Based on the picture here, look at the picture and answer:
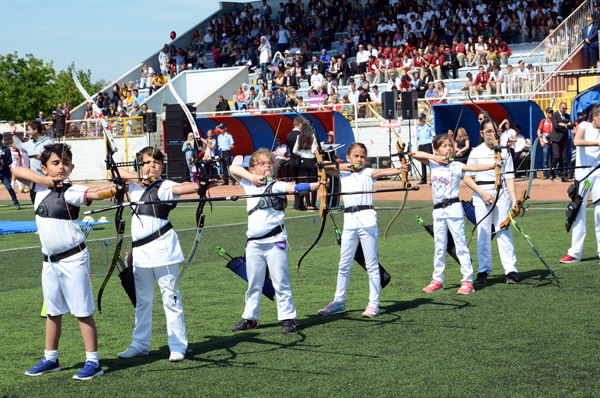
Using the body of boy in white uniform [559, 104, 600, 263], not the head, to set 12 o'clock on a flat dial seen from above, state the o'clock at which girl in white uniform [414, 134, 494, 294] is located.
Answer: The girl in white uniform is roughly at 1 o'clock from the boy in white uniform.

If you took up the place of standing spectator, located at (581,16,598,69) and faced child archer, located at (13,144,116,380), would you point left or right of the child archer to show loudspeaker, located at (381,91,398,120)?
right

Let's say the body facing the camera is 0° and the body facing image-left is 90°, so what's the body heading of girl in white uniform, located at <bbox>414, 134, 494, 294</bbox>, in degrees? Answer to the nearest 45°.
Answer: approximately 0°

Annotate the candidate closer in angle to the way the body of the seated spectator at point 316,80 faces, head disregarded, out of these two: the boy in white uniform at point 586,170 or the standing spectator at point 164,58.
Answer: the boy in white uniform

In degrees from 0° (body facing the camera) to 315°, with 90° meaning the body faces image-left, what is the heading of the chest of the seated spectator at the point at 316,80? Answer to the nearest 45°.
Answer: approximately 45°

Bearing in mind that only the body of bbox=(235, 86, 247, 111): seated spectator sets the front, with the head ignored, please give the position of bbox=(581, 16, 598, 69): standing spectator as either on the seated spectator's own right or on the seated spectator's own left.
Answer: on the seated spectator's own left

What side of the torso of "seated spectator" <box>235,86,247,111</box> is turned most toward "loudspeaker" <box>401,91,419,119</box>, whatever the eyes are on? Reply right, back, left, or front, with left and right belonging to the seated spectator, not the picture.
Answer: left

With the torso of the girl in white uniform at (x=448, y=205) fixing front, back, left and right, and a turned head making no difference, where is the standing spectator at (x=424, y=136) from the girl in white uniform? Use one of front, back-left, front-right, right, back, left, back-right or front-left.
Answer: back

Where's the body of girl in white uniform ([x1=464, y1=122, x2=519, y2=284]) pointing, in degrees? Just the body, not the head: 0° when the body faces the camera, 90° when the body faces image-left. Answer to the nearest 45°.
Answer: approximately 0°

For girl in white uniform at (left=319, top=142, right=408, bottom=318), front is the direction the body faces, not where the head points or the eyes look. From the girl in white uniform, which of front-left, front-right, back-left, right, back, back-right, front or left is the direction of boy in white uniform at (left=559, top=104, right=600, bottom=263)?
back-left

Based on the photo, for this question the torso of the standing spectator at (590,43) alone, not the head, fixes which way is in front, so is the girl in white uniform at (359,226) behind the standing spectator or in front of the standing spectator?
in front
